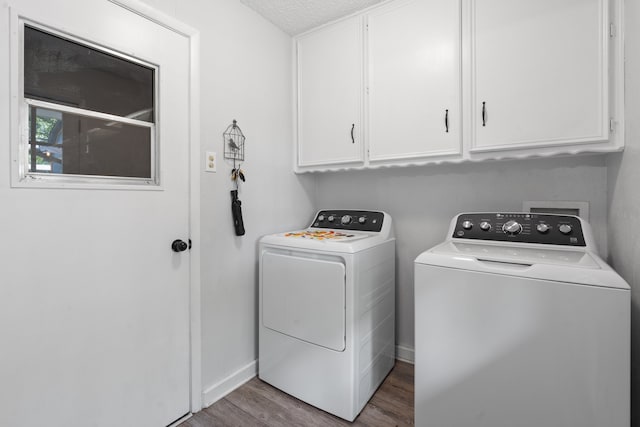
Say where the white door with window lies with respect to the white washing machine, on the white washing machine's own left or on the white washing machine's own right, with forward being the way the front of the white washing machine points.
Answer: on the white washing machine's own right

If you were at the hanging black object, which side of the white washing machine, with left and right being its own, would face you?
right

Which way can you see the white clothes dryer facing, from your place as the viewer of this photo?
facing the viewer and to the left of the viewer

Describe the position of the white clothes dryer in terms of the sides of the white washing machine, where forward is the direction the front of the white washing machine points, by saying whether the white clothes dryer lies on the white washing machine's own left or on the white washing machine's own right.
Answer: on the white washing machine's own right

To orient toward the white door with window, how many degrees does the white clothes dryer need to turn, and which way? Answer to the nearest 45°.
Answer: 0° — it already faces it

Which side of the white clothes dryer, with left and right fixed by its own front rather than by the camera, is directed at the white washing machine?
left

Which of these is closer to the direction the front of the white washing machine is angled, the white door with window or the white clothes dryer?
the white door with window

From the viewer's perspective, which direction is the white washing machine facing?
toward the camera

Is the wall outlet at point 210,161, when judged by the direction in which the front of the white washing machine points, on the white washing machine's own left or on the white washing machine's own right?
on the white washing machine's own right

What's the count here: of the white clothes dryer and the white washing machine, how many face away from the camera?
0
